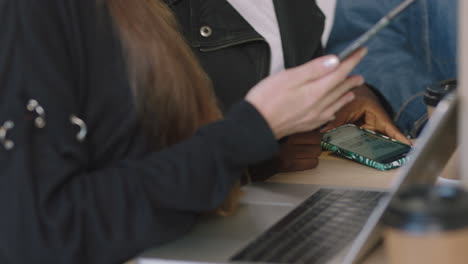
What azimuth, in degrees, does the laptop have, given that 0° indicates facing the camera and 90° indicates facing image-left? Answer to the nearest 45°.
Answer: approximately 90°
